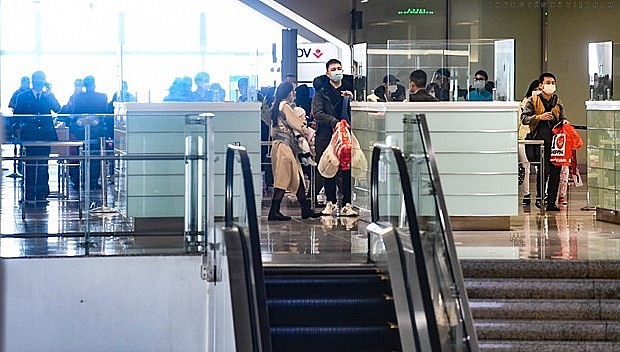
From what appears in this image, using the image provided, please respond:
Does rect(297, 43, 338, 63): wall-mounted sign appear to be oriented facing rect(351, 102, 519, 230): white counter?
yes

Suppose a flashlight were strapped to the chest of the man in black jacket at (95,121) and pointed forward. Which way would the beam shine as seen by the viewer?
away from the camera

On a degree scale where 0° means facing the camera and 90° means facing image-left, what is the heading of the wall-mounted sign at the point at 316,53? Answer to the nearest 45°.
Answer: approximately 0°

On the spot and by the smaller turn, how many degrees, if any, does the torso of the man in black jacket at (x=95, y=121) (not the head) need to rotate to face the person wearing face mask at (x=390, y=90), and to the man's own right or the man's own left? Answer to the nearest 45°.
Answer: approximately 90° to the man's own right
